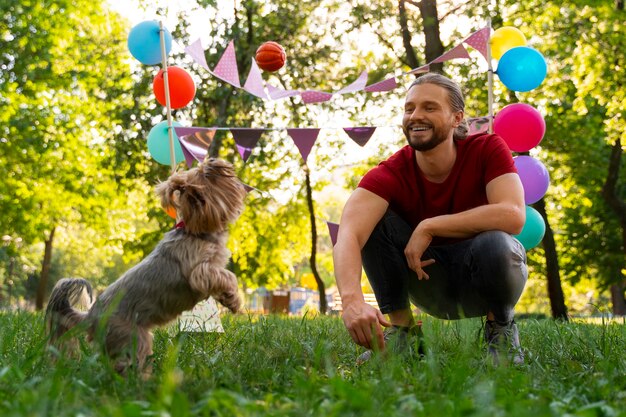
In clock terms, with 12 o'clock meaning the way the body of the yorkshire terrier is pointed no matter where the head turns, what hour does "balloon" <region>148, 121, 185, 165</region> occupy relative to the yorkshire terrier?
The balloon is roughly at 9 o'clock from the yorkshire terrier.

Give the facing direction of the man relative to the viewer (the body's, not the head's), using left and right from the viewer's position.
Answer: facing the viewer

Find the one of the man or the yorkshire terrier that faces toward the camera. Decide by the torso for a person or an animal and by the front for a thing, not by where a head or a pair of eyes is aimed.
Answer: the man

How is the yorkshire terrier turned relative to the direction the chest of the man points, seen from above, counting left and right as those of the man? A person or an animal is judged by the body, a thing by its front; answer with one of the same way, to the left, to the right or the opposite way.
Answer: to the left

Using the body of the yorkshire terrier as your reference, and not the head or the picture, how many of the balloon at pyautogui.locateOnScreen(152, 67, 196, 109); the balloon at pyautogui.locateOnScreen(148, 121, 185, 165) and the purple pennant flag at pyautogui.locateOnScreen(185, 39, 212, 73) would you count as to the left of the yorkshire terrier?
3

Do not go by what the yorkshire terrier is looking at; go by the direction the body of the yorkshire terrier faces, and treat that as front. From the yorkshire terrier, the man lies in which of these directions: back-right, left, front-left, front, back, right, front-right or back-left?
front

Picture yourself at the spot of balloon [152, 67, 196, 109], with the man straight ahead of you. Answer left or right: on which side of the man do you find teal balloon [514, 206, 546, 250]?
left

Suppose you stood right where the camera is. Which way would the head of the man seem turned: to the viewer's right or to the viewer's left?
to the viewer's left

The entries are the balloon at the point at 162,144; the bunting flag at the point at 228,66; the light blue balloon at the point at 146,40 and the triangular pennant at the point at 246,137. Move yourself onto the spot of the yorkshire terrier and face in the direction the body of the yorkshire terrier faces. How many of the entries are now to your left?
4

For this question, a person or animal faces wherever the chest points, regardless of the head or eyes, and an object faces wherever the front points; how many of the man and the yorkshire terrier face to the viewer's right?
1

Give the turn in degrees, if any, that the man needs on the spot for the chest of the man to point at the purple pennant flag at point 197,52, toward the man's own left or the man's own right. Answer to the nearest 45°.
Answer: approximately 135° to the man's own right

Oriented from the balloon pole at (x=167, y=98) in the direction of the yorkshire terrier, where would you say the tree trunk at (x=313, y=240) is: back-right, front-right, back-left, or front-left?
back-left

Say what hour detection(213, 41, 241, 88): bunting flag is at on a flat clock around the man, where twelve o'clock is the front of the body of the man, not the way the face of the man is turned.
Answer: The bunting flag is roughly at 5 o'clock from the man.

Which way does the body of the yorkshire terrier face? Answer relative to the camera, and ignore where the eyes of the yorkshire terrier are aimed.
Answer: to the viewer's right

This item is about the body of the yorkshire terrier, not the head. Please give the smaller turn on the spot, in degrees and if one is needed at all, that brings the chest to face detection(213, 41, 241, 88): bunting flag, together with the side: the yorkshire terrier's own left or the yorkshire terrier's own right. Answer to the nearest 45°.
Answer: approximately 90° to the yorkshire terrier's own left
